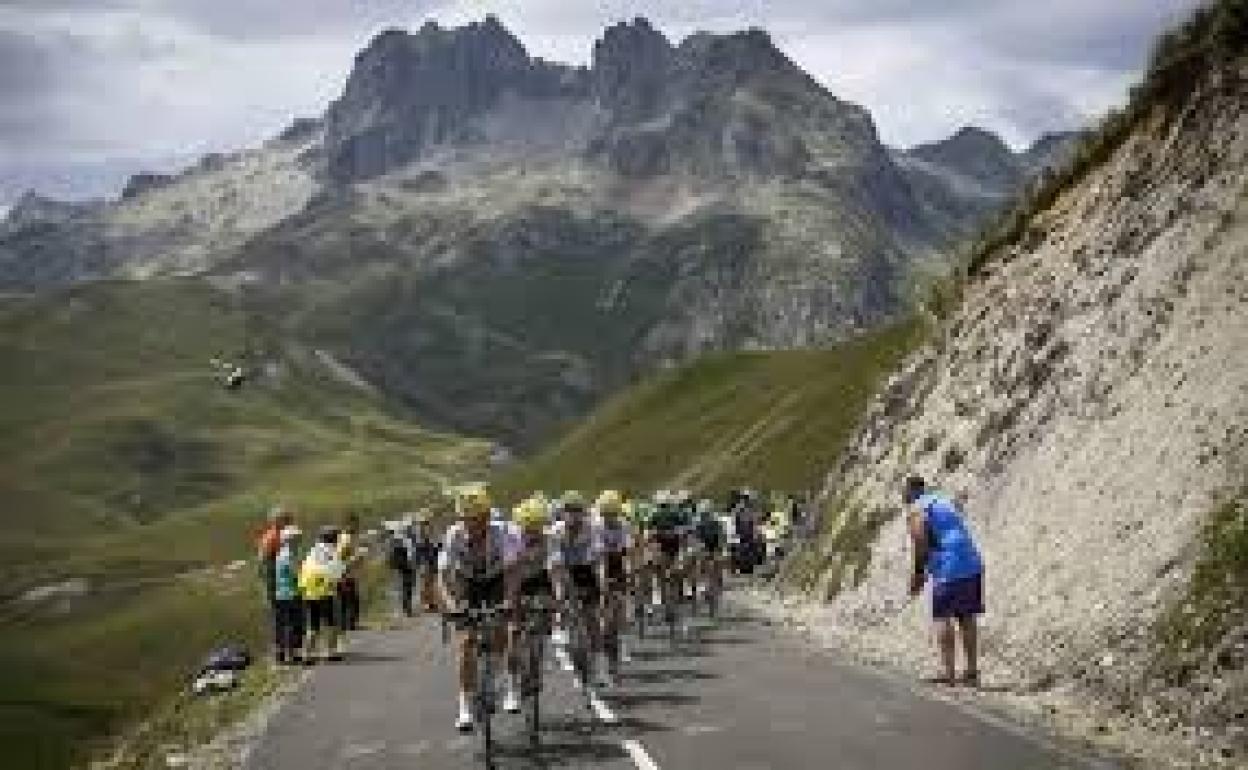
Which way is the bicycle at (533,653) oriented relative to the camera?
toward the camera

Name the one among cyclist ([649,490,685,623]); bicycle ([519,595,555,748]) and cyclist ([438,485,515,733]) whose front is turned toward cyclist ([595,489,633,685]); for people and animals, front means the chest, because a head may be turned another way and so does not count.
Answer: cyclist ([649,490,685,623])

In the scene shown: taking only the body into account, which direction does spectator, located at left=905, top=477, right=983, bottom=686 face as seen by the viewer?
to the viewer's left

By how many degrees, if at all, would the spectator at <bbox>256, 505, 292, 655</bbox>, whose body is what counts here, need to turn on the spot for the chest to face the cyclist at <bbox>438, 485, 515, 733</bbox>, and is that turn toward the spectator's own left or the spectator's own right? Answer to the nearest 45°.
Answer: approximately 90° to the spectator's own right

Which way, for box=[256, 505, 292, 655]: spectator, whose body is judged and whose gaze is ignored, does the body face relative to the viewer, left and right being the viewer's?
facing to the right of the viewer

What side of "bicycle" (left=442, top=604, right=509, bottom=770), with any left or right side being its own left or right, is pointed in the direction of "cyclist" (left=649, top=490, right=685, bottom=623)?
back

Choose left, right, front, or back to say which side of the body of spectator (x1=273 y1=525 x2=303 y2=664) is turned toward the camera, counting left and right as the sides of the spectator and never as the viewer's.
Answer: right

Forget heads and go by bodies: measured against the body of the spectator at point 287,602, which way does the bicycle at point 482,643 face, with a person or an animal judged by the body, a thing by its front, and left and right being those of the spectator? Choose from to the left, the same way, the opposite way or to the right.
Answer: to the right

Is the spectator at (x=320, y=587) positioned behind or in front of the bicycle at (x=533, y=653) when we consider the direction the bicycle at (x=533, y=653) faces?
behind

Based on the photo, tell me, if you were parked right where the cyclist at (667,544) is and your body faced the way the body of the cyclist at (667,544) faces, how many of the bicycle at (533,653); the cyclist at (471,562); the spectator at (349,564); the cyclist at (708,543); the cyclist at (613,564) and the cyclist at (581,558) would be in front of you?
4

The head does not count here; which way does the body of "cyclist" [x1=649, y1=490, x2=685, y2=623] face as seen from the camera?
toward the camera
